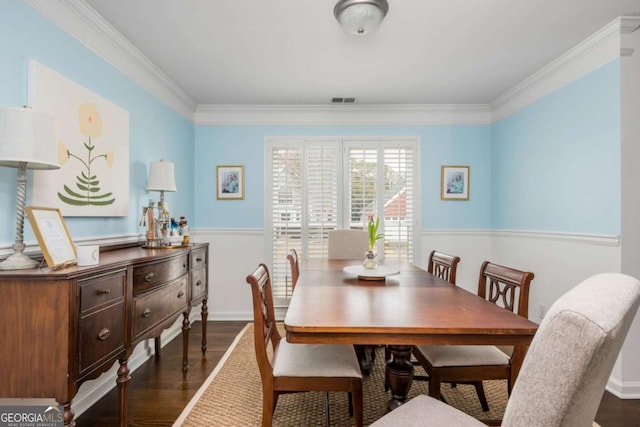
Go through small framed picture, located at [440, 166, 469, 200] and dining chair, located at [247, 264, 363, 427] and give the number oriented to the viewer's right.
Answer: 1

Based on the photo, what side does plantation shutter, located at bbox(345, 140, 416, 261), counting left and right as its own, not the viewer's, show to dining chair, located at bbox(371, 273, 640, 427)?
front

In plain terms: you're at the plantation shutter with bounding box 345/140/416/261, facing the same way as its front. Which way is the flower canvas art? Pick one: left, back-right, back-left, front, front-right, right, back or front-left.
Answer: front-right

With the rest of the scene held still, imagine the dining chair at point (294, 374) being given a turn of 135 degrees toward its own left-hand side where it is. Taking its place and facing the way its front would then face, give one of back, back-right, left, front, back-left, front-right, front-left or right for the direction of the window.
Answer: front-right

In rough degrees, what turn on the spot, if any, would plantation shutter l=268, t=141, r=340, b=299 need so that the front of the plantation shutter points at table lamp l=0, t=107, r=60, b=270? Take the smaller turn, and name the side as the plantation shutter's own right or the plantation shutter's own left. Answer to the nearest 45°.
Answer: approximately 45° to the plantation shutter's own right

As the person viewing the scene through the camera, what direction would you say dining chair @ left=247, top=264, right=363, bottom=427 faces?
facing to the right of the viewer

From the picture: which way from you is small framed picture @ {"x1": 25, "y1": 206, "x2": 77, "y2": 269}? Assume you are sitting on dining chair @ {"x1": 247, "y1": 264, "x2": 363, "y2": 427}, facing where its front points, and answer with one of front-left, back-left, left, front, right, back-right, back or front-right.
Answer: back

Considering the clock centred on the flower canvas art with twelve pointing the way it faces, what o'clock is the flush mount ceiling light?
The flush mount ceiling light is roughly at 12 o'clock from the flower canvas art.

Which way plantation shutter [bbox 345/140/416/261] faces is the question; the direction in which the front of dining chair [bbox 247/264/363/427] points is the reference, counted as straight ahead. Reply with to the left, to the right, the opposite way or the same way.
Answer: to the right

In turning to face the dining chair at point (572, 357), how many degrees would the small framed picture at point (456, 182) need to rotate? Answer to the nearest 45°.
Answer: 0° — it already faces it

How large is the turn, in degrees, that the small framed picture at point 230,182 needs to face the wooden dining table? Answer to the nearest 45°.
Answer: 0° — it already faces it

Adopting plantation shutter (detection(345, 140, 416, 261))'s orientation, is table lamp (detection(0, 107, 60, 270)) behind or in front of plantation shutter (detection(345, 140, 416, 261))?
in front

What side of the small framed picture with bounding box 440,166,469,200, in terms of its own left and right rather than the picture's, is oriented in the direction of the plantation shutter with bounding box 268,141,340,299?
right

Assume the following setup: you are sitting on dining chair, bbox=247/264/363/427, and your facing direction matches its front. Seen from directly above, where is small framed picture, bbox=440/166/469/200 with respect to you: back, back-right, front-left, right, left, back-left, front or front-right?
front-left

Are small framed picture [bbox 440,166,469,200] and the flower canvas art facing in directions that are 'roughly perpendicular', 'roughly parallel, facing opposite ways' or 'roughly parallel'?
roughly perpendicular
